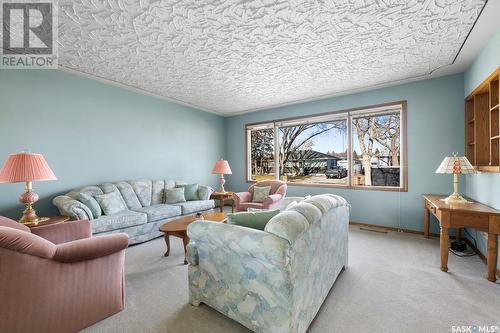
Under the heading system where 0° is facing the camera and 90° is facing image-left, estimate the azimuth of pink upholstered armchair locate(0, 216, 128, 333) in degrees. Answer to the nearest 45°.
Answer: approximately 225°

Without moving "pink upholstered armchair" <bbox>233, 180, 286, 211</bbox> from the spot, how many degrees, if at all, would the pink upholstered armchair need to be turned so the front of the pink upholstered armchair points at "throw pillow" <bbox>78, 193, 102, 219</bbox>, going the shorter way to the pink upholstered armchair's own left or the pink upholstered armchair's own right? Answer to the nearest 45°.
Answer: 0° — it already faces it

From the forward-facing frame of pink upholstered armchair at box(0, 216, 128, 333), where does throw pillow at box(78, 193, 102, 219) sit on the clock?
The throw pillow is roughly at 11 o'clock from the pink upholstered armchair.

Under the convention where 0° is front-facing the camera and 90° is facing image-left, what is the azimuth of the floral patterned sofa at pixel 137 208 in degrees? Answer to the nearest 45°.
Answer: approximately 315°

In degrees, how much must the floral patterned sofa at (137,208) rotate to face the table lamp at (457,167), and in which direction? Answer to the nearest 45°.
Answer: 0° — it already faces it
